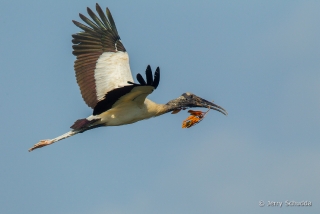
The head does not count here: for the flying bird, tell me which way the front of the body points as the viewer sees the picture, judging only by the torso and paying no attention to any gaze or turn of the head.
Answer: to the viewer's right
